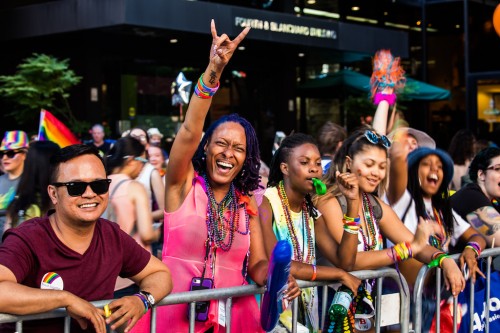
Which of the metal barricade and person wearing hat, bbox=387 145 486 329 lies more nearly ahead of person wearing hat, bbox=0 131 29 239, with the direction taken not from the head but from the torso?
the metal barricade

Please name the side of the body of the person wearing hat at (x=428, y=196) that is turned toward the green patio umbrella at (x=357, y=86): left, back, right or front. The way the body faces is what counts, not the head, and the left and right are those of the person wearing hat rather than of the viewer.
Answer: back

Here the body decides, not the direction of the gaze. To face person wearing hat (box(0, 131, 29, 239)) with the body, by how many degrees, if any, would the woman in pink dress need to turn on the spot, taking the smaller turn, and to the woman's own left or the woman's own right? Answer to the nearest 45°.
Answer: approximately 135° to the woman's own right

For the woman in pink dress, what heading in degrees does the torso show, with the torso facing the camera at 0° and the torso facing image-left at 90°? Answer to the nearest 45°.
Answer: approximately 0°

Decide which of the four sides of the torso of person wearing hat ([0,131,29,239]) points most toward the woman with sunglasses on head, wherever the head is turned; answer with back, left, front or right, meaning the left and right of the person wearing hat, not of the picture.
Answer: left

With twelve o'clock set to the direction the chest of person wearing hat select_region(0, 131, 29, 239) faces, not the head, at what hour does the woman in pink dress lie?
The woman in pink dress is roughly at 10 o'clock from the person wearing hat.

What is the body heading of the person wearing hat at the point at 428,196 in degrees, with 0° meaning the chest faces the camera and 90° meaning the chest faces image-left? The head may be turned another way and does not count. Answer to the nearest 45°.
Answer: approximately 0°

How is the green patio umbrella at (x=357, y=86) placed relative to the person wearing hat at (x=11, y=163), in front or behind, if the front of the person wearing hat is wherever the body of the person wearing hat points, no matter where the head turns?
behind

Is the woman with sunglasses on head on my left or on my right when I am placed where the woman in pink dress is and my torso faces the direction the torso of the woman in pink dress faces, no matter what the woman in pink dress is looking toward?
on my left

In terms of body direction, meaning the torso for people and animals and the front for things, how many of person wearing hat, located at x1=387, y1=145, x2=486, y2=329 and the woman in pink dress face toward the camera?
2

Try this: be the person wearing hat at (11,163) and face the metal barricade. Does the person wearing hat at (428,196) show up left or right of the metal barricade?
left
